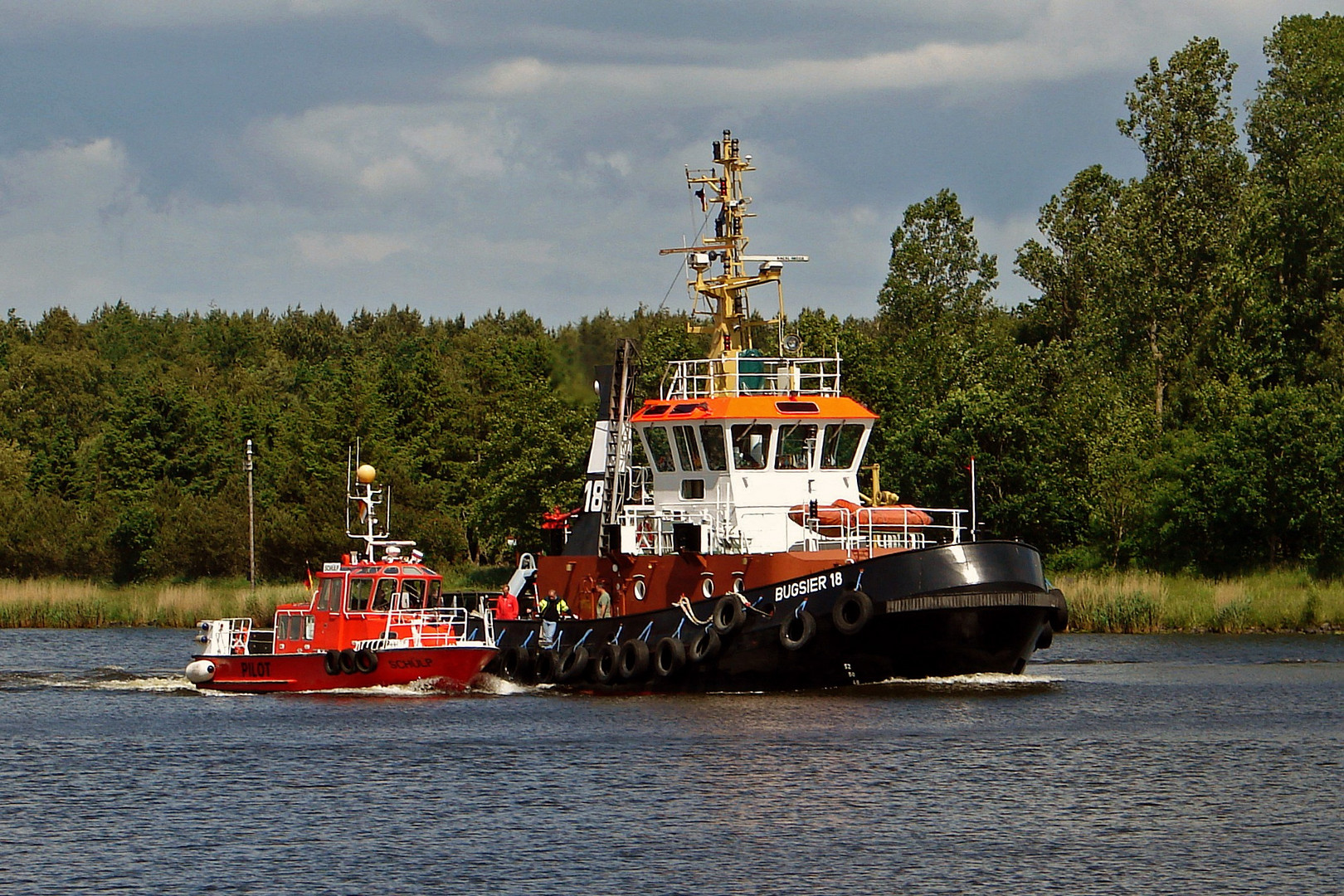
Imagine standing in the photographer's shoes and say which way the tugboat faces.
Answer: facing the viewer and to the right of the viewer

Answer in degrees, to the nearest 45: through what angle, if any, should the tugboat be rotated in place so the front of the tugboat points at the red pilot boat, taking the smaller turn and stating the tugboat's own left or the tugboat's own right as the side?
approximately 135° to the tugboat's own right
